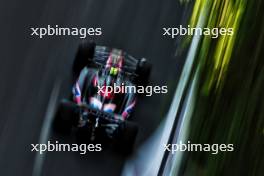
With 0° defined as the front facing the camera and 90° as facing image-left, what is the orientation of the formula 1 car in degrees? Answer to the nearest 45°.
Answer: approximately 180°
